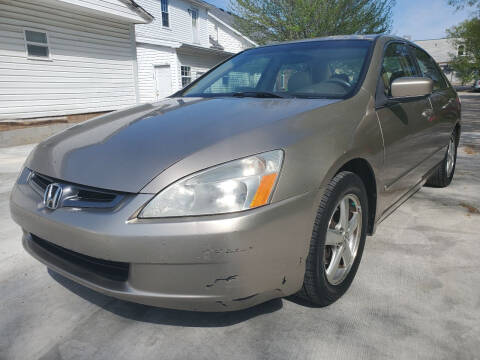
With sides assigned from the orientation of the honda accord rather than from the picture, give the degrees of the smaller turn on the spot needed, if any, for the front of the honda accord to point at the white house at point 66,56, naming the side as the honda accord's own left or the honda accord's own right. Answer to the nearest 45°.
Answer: approximately 90° to the honda accord's own right

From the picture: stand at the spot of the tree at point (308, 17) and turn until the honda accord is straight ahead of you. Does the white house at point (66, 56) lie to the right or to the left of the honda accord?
right

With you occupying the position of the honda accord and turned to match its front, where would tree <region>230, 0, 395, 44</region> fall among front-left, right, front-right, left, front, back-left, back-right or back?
back-right

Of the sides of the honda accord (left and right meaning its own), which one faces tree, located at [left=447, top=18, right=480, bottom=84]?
back

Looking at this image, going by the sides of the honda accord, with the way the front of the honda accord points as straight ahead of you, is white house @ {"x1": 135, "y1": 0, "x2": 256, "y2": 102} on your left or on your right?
on your right

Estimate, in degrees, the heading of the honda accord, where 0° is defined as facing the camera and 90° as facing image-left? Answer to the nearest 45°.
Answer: approximately 45°
